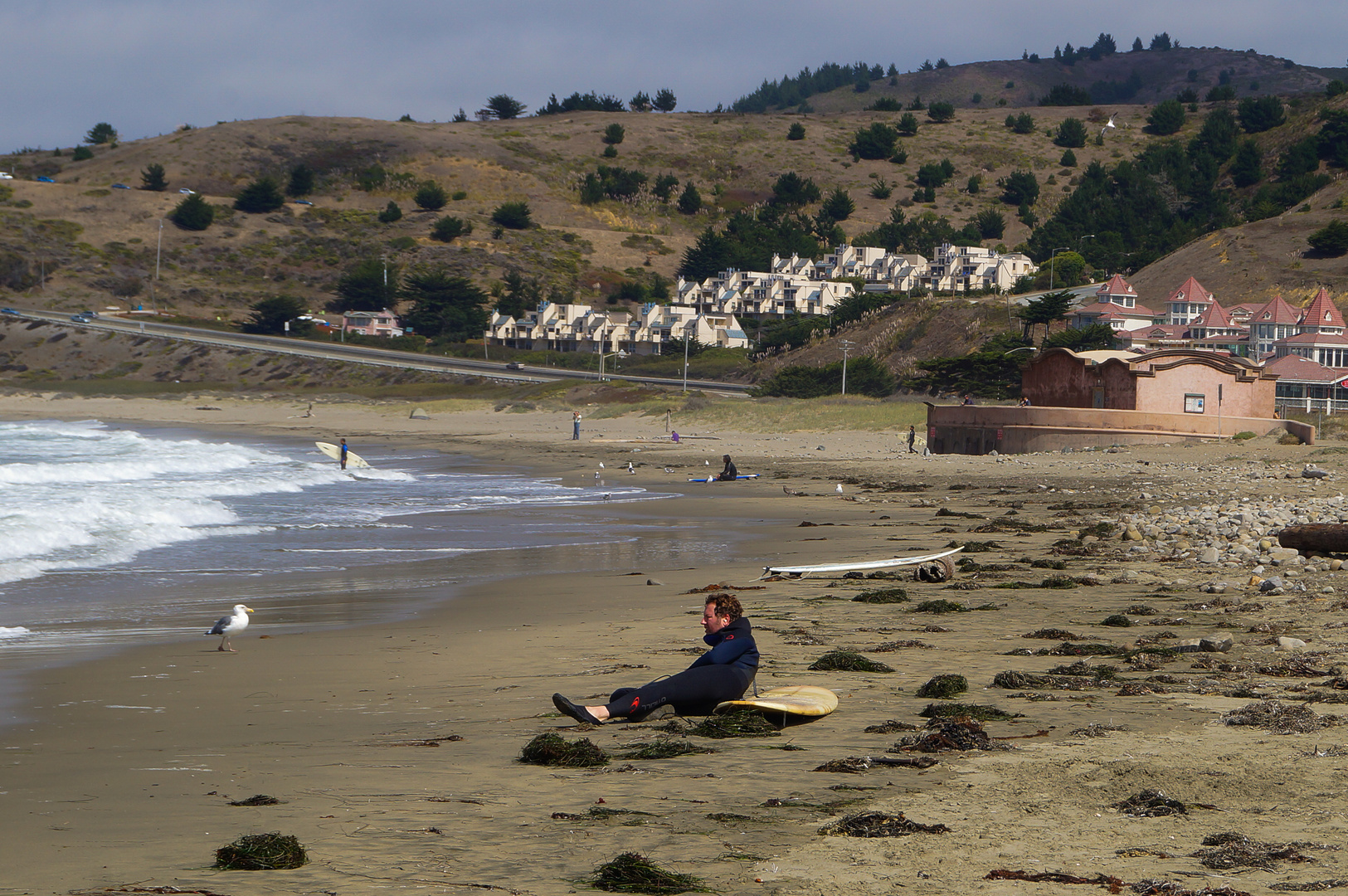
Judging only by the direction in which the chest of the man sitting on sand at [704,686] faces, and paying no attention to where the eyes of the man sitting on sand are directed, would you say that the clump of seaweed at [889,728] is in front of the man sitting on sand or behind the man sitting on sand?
behind

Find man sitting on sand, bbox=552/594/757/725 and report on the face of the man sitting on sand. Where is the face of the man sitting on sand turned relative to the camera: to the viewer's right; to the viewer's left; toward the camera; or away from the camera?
to the viewer's left

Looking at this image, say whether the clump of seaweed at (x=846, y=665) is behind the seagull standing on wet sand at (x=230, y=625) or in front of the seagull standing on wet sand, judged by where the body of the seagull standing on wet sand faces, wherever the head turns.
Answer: in front

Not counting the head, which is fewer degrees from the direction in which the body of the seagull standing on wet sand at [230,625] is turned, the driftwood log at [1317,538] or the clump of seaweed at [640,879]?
the driftwood log

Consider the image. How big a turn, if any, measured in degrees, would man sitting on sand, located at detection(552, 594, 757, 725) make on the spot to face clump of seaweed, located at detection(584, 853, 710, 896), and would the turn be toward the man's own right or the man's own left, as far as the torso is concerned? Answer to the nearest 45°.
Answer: approximately 90° to the man's own left

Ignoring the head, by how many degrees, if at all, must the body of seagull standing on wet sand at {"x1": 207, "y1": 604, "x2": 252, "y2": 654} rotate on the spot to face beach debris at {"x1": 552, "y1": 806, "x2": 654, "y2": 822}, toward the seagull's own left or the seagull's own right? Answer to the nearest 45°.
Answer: approximately 90° to the seagull's own right

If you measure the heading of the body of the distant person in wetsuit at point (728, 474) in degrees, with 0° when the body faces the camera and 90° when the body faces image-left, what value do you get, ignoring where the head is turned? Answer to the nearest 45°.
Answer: approximately 90°

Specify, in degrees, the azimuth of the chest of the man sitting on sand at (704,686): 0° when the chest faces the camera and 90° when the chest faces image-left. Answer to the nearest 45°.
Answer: approximately 90°

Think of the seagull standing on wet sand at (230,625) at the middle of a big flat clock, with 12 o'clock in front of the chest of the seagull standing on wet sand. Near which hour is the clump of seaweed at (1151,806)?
The clump of seaweed is roughly at 2 o'clock from the seagull standing on wet sand.

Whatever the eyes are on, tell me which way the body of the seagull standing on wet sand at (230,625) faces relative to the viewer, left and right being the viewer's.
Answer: facing to the right of the viewer

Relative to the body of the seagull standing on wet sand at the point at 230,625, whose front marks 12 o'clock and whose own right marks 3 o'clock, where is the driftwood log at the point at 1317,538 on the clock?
The driftwood log is roughly at 12 o'clock from the seagull standing on wet sand.

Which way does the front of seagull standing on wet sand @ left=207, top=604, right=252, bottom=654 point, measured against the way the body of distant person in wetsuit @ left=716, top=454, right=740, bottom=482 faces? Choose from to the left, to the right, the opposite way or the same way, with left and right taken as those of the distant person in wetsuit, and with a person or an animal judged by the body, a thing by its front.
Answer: the opposite way

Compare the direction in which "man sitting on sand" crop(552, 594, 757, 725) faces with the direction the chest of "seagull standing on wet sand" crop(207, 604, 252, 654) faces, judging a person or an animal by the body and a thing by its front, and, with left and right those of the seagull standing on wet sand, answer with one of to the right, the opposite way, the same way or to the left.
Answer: the opposite way

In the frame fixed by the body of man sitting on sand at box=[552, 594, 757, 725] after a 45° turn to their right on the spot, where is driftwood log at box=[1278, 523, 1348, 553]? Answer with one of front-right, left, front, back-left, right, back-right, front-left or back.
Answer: right
